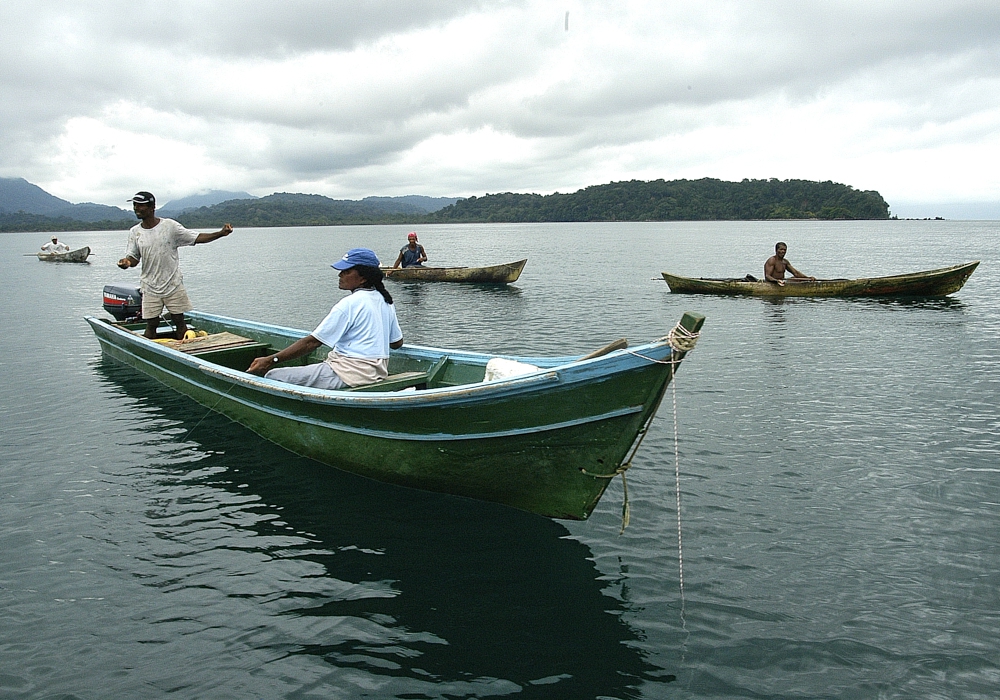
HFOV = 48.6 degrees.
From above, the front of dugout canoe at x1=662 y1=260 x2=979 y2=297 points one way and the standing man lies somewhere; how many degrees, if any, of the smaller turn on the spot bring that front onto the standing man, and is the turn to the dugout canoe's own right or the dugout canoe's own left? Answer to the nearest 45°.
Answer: approximately 135° to the dugout canoe's own right

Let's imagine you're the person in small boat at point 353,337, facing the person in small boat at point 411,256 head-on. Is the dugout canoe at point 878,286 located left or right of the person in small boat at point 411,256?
right

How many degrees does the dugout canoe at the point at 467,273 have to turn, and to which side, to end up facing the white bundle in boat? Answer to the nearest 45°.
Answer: approximately 90° to its right

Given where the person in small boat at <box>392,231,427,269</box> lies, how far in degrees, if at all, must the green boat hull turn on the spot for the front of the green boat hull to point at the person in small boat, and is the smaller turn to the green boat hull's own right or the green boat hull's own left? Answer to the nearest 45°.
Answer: approximately 135° to the green boat hull's own left

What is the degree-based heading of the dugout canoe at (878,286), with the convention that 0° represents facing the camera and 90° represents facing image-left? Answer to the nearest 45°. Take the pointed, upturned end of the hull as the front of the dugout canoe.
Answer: approximately 270°

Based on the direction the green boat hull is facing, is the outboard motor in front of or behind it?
behind

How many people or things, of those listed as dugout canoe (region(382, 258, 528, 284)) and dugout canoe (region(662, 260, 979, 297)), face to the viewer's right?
2

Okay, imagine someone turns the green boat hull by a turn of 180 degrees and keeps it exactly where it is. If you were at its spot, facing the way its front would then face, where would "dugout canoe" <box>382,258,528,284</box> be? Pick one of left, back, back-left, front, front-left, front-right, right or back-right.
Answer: front-right

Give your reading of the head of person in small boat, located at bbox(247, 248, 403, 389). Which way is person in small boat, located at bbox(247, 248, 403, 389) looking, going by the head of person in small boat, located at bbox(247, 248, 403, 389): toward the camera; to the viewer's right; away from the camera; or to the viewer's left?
to the viewer's left

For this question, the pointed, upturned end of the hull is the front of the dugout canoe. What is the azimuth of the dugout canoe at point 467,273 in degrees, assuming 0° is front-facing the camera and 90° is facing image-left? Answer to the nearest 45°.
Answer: approximately 270°
